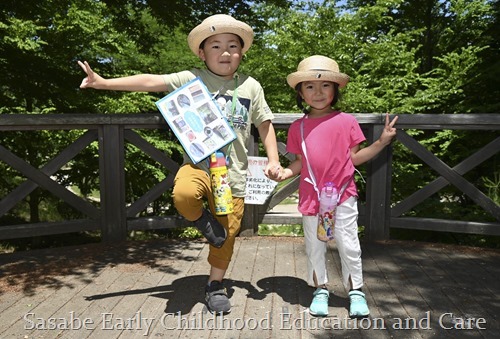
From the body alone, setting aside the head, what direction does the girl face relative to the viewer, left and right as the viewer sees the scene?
facing the viewer

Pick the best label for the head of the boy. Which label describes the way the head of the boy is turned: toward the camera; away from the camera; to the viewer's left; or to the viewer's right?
toward the camera

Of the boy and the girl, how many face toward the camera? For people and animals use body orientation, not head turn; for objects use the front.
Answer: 2

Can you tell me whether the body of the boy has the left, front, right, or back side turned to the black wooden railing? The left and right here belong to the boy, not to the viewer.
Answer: back

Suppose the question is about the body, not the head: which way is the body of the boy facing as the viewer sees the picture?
toward the camera

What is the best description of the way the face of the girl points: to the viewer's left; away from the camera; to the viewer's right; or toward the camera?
toward the camera

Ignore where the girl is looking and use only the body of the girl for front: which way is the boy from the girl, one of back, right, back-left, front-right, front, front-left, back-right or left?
right

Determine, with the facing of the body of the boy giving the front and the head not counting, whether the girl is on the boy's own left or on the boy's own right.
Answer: on the boy's own left

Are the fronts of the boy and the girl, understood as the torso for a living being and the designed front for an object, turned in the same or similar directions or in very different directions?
same or similar directions

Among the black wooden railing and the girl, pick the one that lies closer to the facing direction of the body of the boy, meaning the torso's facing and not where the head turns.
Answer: the girl
